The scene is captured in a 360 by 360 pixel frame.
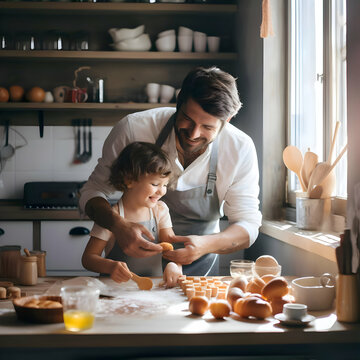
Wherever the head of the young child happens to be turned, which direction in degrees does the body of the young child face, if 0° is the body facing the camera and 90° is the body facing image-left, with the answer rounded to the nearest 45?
approximately 315°

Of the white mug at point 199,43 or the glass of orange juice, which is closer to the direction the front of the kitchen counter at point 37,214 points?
the glass of orange juice

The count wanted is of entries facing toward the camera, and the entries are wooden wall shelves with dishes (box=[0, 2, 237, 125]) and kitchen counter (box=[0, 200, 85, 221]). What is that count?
2

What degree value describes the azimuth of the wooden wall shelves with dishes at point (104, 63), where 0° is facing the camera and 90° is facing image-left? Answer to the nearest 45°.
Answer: approximately 0°
